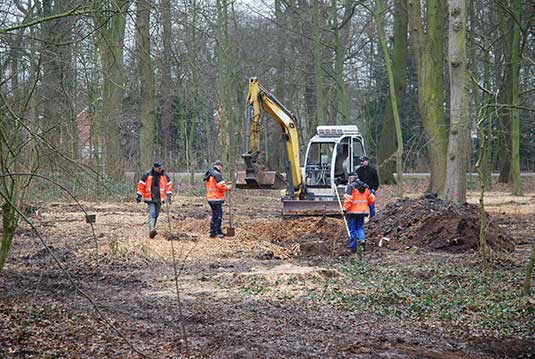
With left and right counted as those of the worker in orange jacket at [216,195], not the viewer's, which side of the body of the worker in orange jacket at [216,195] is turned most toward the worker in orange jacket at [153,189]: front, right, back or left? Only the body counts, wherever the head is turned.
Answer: back

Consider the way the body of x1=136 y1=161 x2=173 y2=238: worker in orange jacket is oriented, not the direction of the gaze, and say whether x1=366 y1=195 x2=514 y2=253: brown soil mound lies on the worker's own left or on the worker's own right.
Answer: on the worker's own left

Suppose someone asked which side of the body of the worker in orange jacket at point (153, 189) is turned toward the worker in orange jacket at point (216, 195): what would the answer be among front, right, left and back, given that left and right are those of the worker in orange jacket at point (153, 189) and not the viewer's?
left

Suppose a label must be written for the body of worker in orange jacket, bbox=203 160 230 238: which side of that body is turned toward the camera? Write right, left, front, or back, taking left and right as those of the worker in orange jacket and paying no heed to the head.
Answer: right

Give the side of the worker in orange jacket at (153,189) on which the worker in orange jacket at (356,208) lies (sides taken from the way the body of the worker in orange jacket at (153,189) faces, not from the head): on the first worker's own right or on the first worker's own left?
on the first worker's own left

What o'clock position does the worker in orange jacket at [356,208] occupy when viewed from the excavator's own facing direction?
The worker in orange jacket is roughly at 10 o'clock from the excavator.

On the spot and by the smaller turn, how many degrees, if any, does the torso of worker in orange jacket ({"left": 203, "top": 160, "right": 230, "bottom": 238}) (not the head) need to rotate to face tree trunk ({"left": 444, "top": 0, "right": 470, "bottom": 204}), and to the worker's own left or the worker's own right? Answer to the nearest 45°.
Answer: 0° — they already face it

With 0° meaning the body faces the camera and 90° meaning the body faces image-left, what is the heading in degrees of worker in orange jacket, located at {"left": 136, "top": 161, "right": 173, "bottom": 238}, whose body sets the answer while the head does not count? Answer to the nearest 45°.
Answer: approximately 0°
